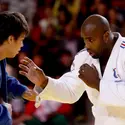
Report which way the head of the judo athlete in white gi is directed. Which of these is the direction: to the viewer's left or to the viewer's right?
to the viewer's left

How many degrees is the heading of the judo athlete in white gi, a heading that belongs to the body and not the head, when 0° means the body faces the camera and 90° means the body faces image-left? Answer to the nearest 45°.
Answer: approximately 45°
